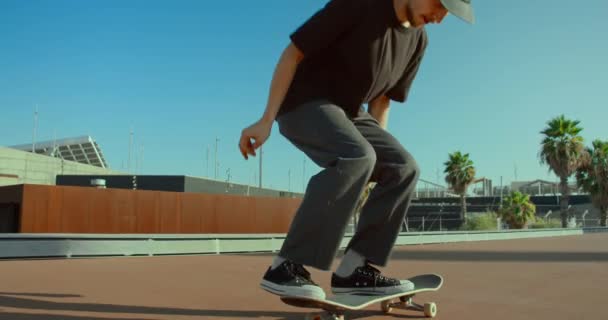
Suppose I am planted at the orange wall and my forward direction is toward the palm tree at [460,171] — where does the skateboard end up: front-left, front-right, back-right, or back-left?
back-right

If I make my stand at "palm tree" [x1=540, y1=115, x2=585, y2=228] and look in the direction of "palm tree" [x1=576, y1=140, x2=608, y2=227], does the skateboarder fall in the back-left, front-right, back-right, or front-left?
back-right

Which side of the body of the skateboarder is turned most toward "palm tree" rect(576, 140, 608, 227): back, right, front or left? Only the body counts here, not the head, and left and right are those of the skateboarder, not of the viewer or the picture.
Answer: left

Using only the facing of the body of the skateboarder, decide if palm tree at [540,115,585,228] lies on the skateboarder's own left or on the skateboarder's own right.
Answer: on the skateboarder's own left

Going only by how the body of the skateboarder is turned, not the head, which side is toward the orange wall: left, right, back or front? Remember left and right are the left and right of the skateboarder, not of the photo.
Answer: back

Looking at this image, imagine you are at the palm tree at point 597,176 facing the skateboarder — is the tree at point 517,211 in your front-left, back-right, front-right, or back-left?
front-right

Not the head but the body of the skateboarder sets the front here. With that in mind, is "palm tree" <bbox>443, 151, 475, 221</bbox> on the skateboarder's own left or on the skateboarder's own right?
on the skateboarder's own left

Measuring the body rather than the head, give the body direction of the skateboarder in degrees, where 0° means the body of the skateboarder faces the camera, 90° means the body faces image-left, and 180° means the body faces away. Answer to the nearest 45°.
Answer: approximately 315°

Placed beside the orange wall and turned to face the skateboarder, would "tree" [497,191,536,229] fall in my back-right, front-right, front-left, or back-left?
back-left
